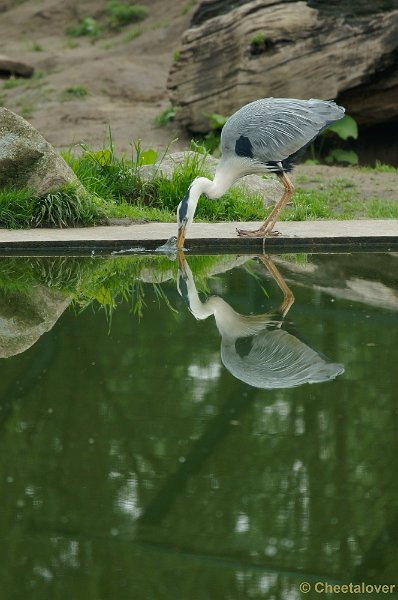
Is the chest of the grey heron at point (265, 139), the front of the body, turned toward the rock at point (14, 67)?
no

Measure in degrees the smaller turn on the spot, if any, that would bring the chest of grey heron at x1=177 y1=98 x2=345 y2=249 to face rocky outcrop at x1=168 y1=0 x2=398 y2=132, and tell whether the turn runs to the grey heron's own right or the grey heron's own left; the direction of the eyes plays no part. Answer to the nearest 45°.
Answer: approximately 90° to the grey heron's own right

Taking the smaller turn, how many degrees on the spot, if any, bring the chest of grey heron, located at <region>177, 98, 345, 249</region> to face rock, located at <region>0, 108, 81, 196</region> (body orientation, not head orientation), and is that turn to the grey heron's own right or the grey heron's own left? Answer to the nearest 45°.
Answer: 0° — it already faces it

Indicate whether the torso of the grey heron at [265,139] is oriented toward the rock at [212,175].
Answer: no

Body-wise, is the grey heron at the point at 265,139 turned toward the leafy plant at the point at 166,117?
no

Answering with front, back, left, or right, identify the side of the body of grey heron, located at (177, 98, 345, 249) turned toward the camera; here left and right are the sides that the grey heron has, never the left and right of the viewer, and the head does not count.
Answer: left

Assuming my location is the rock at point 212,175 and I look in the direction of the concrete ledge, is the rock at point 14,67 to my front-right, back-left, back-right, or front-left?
back-right

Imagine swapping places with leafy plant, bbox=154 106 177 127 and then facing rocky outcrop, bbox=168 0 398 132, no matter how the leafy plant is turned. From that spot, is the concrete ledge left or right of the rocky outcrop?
right

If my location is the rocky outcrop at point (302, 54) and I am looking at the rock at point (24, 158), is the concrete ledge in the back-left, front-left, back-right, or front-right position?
front-left

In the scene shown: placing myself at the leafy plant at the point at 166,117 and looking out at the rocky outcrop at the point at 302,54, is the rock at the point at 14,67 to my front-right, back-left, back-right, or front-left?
back-left

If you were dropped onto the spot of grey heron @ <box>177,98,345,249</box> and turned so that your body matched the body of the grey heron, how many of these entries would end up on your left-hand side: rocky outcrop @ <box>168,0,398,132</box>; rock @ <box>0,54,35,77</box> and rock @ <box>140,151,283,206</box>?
0

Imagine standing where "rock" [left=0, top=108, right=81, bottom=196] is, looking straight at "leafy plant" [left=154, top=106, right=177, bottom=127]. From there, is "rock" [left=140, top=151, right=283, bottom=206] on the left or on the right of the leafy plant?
right
